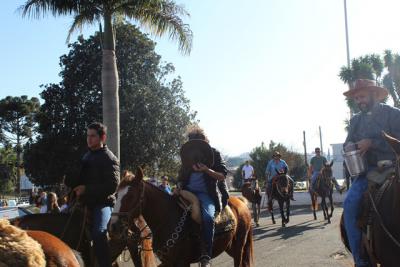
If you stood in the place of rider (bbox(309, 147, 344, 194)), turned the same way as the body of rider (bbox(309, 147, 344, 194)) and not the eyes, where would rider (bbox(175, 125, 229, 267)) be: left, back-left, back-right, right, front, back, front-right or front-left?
front

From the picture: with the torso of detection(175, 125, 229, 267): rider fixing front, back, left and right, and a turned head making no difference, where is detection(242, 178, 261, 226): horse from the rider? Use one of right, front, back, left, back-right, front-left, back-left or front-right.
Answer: back-right

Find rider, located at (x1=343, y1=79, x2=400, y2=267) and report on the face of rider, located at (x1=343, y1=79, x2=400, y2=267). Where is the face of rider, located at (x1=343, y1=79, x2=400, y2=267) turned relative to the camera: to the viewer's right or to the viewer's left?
to the viewer's left

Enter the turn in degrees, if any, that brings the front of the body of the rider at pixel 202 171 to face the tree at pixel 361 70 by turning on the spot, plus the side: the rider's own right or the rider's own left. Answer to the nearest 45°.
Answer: approximately 180°

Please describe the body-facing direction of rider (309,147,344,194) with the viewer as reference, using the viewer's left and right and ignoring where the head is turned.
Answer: facing the viewer

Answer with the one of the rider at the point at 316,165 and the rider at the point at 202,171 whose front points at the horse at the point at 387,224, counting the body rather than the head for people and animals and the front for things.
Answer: the rider at the point at 316,165

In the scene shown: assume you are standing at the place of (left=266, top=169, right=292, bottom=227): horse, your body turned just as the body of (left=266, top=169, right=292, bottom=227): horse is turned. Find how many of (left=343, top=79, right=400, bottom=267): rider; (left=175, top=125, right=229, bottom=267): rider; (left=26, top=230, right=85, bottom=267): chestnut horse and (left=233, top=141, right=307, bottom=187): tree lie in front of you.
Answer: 3

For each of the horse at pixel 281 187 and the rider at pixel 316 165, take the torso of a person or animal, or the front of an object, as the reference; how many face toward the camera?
2

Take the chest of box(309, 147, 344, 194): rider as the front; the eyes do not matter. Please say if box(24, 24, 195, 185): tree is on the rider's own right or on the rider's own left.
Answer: on the rider's own right

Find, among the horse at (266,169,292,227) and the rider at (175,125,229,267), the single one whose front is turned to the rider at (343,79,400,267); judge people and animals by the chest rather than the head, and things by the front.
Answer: the horse

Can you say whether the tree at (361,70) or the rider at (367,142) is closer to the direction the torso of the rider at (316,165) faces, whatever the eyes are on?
the rider

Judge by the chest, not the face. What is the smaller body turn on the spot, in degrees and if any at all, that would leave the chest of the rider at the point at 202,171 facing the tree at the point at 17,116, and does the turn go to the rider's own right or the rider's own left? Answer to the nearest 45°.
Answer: approximately 90° to the rider's own right

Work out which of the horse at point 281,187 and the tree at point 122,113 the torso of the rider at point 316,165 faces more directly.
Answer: the horse

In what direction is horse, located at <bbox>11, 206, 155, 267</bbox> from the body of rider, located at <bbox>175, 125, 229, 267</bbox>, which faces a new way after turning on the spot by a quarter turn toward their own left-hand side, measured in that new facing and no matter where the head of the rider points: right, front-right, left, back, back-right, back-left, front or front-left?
back-right

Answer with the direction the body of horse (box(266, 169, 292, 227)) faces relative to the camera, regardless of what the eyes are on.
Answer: toward the camera

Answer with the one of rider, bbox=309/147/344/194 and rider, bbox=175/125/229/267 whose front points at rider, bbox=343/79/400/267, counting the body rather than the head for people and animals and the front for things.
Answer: rider, bbox=309/147/344/194

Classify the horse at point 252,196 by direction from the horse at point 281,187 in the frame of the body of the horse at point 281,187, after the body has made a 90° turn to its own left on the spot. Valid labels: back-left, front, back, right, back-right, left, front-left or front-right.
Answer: back
